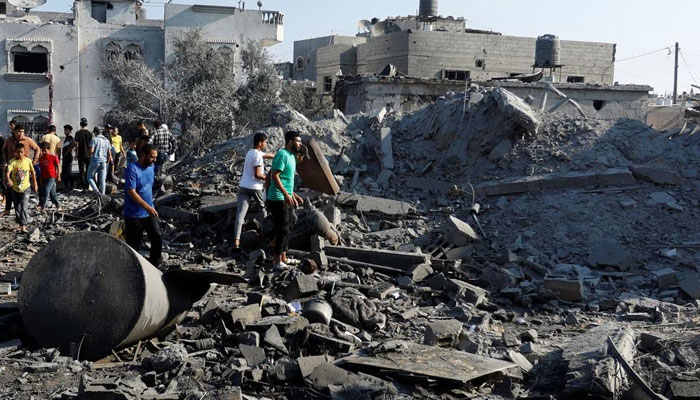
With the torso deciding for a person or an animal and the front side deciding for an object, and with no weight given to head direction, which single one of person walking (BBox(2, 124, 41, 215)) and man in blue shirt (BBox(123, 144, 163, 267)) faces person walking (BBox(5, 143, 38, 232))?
person walking (BBox(2, 124, 41, 215))

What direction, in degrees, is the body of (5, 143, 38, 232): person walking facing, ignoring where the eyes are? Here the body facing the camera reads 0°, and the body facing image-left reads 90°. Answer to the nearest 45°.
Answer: approximately 0°

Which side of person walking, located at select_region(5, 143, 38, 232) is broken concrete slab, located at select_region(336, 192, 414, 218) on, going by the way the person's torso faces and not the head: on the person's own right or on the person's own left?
on the person's own left

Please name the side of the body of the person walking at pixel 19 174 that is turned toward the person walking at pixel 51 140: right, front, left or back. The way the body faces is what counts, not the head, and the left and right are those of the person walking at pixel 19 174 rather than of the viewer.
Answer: back

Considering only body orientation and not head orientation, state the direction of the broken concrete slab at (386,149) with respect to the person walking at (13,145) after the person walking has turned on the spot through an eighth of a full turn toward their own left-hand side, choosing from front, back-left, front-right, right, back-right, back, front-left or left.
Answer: front-left

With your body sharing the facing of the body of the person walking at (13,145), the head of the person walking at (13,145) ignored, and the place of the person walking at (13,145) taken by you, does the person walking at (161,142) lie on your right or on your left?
on your left

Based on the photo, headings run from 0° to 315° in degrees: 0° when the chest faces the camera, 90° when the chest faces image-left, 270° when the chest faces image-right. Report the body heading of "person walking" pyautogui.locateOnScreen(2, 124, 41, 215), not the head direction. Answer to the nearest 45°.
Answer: approximately 0°

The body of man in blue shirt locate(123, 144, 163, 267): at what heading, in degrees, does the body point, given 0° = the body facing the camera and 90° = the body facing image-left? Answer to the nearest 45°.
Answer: approximately 315°

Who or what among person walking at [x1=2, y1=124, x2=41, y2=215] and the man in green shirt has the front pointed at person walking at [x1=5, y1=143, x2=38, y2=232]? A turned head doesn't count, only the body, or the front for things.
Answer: person walking at [x1=2, y1=124, x2=41, y2=215]
